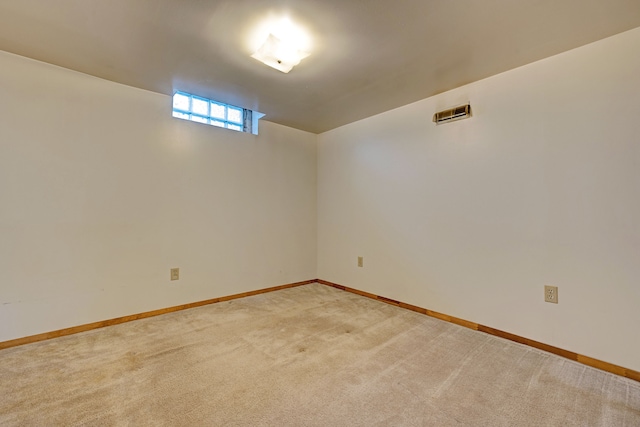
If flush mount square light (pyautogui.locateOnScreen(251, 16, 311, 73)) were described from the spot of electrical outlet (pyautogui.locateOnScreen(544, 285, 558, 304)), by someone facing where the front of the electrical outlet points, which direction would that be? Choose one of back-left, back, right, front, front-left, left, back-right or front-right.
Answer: front-right

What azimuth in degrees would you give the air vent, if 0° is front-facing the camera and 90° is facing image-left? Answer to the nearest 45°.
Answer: approximately 45°

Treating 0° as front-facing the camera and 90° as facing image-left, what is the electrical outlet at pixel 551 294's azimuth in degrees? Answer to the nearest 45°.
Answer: approximately 0°

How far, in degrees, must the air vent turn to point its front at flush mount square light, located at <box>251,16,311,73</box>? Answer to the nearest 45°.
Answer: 0° — it already faces it

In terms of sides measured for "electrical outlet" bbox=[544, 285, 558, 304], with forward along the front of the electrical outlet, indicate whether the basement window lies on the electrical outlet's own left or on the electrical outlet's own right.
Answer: on the electrical outlet's own right
